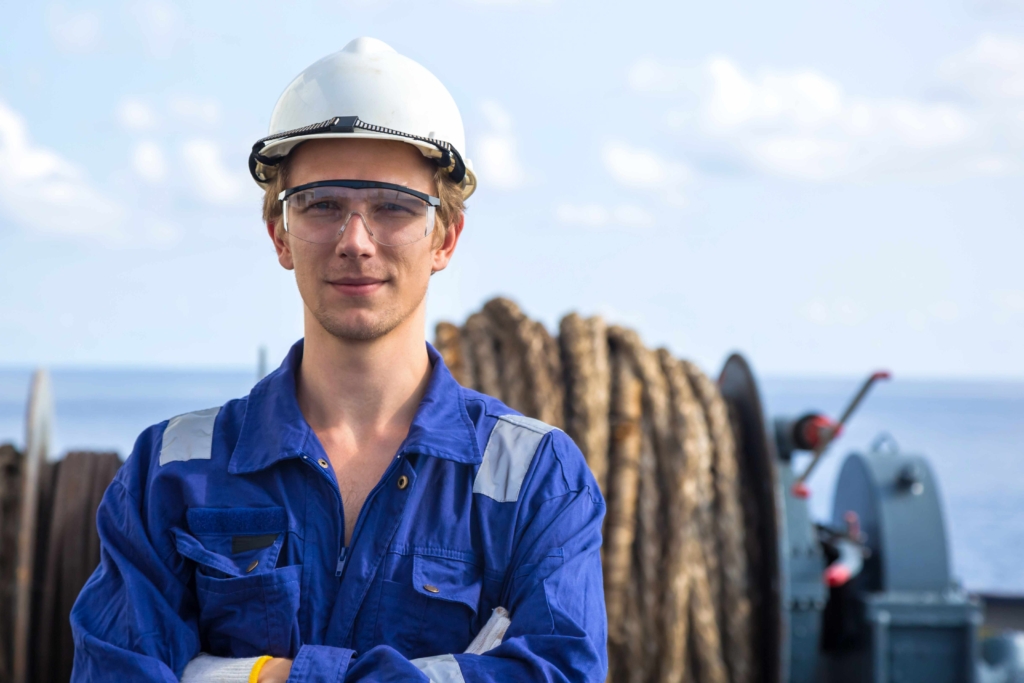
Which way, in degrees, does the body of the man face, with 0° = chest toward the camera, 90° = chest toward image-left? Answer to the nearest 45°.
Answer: approximately 0°

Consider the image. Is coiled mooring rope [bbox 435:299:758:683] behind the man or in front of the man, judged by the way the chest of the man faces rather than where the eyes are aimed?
behind
